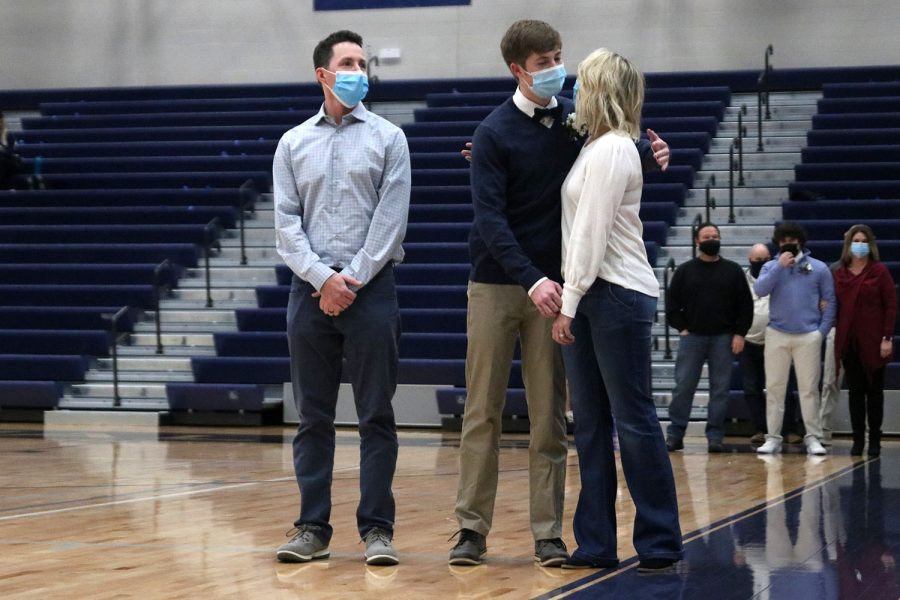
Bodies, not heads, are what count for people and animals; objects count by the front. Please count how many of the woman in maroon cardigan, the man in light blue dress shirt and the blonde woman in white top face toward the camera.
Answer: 2

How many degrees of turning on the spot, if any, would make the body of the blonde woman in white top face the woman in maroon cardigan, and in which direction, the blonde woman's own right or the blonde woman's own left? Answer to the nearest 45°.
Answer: approximately 90° to the blonde woman's own right

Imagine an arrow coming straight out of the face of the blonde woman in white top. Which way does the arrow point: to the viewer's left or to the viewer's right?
to the viewer's left

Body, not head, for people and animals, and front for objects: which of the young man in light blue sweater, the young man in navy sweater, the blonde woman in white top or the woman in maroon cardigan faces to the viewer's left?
the blonde woman in white top

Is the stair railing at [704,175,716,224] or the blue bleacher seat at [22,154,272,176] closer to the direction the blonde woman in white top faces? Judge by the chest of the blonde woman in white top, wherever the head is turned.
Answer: the blue bleacher seat

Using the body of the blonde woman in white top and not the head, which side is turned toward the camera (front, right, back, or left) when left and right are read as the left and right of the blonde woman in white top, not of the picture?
left

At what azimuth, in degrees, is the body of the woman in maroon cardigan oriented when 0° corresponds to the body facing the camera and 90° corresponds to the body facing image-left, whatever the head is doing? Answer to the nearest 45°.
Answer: approximately 0°

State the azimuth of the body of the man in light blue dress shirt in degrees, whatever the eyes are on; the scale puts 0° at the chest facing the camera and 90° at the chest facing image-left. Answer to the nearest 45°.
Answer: approximately 0°

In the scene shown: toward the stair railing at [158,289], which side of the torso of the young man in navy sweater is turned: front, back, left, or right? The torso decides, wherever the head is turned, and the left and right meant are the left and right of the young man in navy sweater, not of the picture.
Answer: back

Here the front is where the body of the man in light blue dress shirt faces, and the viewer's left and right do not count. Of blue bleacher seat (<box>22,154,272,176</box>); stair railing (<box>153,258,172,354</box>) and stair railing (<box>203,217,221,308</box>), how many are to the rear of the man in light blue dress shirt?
3

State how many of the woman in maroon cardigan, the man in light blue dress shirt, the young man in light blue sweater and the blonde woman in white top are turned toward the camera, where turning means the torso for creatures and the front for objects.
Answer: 3

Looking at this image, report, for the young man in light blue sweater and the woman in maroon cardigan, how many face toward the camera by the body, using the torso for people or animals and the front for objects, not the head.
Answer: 2
